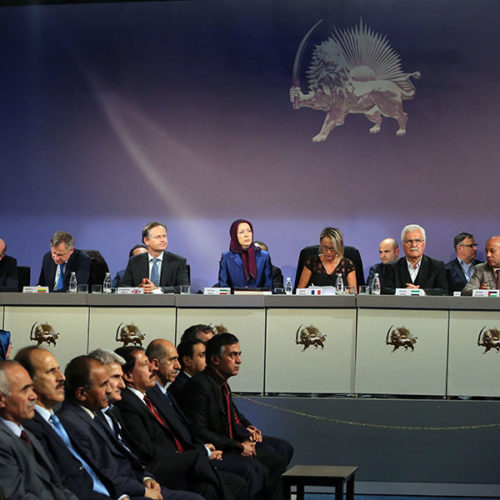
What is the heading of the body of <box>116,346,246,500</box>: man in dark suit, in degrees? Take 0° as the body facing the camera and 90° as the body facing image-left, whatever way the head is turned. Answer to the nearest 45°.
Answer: approximately 315°

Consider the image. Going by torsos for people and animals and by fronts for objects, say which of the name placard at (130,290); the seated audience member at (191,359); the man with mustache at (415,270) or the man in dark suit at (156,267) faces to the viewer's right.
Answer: the seated audience member

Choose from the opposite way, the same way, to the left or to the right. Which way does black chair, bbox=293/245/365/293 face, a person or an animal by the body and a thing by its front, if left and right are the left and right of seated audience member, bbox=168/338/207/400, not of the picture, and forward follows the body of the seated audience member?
to the right

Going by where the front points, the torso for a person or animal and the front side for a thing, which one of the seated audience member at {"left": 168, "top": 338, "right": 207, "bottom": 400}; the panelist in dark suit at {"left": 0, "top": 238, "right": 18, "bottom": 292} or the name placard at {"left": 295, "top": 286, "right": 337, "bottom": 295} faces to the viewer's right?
the seated audience member at {"left": 168, "top": 338, "right": 207, "bottom": 400}

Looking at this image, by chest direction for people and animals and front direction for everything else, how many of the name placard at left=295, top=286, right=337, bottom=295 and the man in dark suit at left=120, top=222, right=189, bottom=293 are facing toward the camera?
2

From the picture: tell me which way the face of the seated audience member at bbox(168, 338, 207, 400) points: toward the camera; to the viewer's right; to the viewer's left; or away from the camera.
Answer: to the viewer's right

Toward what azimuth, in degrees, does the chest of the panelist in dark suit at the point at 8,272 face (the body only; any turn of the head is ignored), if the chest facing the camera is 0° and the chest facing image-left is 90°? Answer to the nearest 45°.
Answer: approximately 0°

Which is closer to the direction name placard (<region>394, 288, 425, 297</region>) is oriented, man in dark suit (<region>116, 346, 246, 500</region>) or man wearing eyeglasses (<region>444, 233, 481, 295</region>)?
the man in dark suit

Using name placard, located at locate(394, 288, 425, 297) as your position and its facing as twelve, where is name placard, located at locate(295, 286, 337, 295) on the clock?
name placard, located at locate(295, 286, 337, 295) is roughly at 3 o'clock from name placard, located at locate(394, 288, 425, 297).

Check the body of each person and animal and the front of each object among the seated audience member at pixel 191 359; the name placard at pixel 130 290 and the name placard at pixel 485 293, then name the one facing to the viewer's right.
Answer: the seated audience member

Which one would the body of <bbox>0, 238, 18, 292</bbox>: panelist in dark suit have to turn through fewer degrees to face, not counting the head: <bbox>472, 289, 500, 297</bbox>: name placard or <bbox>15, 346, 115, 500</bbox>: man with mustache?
the man with mustache

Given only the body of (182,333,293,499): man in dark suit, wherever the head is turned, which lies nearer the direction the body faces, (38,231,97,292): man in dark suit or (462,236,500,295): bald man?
the bald man

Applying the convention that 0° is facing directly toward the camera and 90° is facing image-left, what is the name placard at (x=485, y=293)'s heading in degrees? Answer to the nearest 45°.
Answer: approximately 0°

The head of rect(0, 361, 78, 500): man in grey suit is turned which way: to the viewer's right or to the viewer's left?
to the viewer's right
